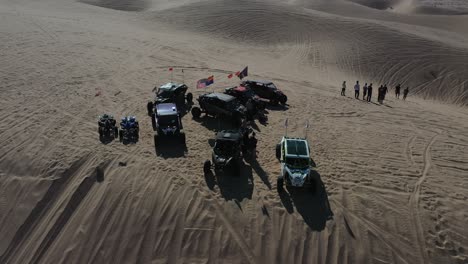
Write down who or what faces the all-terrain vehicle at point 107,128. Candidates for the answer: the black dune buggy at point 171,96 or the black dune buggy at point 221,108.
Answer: the black dune buggy at point 171,96

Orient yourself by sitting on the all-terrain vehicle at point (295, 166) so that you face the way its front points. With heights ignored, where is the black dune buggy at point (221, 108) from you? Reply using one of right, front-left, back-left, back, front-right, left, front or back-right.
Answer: back-right

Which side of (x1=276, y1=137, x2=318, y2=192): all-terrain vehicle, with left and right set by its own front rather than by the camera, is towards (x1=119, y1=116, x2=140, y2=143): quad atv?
right

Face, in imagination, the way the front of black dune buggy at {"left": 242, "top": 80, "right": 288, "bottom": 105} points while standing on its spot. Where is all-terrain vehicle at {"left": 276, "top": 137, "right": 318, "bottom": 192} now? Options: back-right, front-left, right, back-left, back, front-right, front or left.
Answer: front-right

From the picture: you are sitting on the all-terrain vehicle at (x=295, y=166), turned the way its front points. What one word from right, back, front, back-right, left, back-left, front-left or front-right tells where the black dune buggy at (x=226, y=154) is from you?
right

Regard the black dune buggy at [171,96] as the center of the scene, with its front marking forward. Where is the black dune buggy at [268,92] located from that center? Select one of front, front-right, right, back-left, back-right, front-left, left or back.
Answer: back-left

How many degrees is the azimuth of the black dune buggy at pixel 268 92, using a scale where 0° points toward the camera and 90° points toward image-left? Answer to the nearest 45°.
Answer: approximately 315°

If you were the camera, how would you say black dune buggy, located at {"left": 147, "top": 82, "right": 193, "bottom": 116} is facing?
facing the viewer and to the left of the viewer

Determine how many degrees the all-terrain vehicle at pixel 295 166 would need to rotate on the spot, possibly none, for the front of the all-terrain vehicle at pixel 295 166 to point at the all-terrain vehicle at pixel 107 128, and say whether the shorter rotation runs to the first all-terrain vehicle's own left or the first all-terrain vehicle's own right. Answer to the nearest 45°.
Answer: approximately 90° to the first all-terrain vehicle's own right

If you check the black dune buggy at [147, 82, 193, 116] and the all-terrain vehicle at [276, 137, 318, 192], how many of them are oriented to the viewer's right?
0

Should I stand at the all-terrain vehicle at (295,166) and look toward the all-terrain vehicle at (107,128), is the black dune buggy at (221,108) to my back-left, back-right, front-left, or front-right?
front-right
